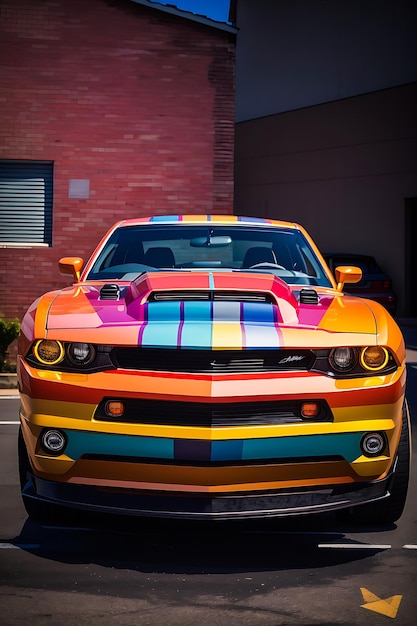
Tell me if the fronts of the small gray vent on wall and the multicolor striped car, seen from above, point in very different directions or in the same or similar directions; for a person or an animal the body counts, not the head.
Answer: same or similar directions

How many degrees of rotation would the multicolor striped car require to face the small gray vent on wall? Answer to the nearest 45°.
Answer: approximately 180°

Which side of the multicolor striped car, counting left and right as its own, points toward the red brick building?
back

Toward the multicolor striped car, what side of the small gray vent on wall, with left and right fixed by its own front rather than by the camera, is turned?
front

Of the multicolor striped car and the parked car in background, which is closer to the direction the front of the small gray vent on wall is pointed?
the multicolor striped car

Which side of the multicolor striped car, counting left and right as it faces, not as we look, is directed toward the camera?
front

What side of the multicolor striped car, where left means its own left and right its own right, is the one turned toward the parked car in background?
back

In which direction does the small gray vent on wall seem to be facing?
toward the camera

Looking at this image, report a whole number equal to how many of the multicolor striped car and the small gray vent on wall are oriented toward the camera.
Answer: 2
